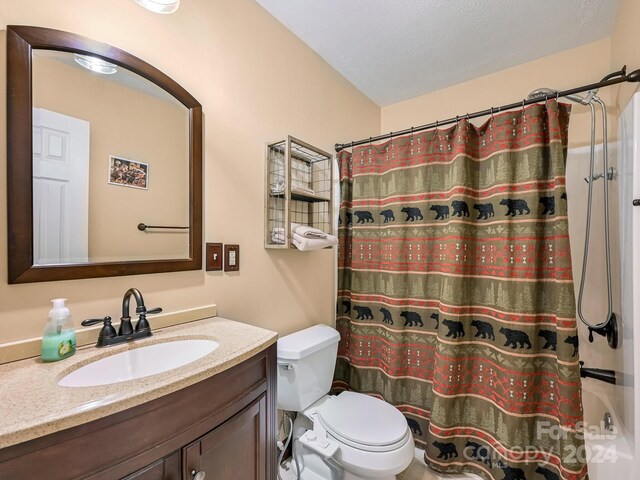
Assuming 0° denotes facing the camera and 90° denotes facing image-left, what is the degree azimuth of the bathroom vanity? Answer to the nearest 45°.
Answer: approximately 315°

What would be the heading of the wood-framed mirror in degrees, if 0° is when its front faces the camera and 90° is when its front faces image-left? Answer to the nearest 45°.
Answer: approximately 315°

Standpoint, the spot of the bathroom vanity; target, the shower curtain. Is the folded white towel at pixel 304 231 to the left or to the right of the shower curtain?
left

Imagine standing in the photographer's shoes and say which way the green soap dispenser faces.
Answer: facing the viewer and to the right of the viewer

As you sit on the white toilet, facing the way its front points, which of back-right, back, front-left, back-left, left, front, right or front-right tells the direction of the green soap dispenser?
right

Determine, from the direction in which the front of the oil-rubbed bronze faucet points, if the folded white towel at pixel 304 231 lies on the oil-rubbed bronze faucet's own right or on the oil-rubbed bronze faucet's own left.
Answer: on the oil-rubbed bronze faucet's own left

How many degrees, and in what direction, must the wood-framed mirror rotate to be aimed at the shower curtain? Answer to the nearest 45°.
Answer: approximately 45° to its left
